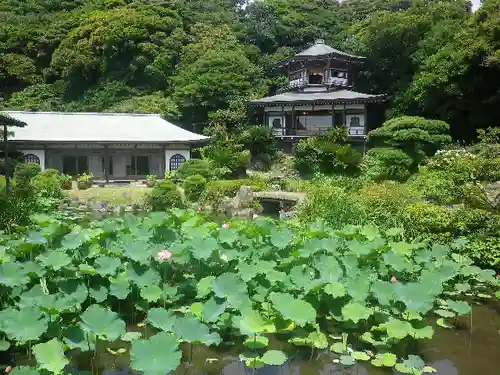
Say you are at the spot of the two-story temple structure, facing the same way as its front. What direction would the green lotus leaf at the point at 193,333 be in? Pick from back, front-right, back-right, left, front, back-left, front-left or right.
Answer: front

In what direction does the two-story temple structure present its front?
toward the camera

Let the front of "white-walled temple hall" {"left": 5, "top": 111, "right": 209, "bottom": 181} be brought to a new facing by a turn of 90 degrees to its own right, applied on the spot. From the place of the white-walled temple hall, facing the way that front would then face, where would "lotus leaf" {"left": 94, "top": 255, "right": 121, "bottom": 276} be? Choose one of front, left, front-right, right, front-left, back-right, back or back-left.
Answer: left

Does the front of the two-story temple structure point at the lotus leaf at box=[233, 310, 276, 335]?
yes

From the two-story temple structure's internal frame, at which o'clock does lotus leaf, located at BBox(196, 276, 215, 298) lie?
The lotus leaf is roughly at 12 o'clock from the two-story temple structure.

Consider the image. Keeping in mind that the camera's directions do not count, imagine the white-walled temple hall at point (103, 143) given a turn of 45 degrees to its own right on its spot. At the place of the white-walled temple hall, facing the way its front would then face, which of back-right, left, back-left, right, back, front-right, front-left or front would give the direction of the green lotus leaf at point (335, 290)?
front-left

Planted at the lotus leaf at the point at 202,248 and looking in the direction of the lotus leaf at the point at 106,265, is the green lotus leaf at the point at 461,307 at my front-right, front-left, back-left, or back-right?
back-left

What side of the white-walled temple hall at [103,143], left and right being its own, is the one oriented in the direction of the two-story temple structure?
left

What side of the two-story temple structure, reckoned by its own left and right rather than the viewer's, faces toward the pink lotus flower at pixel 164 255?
front

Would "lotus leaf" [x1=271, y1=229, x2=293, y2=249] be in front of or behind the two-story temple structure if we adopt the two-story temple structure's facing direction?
in front

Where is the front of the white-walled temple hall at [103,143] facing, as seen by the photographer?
facing the viewer

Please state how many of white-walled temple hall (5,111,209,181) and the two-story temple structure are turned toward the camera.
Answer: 2

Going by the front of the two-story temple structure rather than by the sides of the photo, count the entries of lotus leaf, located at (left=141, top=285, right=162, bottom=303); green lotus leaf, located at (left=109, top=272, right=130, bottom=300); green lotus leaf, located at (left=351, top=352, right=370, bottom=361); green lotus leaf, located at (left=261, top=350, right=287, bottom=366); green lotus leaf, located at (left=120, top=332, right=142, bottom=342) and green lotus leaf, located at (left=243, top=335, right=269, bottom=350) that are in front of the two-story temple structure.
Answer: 6

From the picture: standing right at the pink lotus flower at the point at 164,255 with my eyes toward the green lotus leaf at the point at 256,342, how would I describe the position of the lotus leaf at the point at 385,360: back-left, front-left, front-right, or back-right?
front-left

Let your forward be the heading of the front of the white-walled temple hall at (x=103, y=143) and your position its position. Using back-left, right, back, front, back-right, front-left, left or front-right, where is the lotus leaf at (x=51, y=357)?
front

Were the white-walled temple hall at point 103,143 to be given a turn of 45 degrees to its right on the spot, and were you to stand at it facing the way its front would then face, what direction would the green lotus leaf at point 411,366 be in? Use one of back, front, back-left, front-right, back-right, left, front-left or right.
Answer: front-left

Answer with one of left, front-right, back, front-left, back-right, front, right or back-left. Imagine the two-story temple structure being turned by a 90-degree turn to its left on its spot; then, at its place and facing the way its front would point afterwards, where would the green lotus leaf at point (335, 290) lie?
right

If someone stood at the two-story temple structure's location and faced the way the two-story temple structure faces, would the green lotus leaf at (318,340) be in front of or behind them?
in front

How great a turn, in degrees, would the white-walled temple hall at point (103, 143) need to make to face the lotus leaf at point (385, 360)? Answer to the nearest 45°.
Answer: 0° — it already faces it
